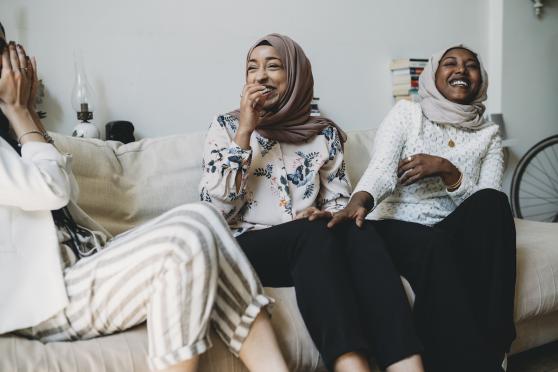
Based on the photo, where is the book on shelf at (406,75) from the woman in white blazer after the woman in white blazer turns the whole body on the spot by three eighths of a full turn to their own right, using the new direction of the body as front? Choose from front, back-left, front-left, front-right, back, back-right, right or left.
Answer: back

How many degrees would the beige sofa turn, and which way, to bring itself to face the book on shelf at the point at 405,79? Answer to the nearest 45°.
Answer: approximately 135° to its left

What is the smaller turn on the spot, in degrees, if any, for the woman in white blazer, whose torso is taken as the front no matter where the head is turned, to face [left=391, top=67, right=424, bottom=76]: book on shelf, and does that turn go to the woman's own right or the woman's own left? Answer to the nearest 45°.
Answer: approximately 45° to the woman's own left

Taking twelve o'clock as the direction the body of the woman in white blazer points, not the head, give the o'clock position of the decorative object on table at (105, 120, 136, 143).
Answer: The decorative object on table is roughly at 9 o'clock from the woman in white blazer.

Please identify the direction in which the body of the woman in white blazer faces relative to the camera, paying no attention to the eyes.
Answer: to the viewer's right

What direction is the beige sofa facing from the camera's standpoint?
toward the camera

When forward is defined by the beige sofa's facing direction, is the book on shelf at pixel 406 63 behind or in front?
behind

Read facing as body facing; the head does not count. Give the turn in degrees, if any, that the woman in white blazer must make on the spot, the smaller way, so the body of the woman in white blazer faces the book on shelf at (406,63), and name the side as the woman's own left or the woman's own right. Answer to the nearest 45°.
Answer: approximately 45° to the woman's own left
